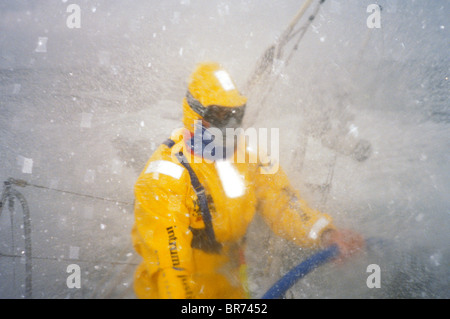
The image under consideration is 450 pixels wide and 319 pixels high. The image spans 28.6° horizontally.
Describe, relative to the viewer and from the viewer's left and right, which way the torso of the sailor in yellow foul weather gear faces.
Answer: facing the viewer and to the right of the viewer
